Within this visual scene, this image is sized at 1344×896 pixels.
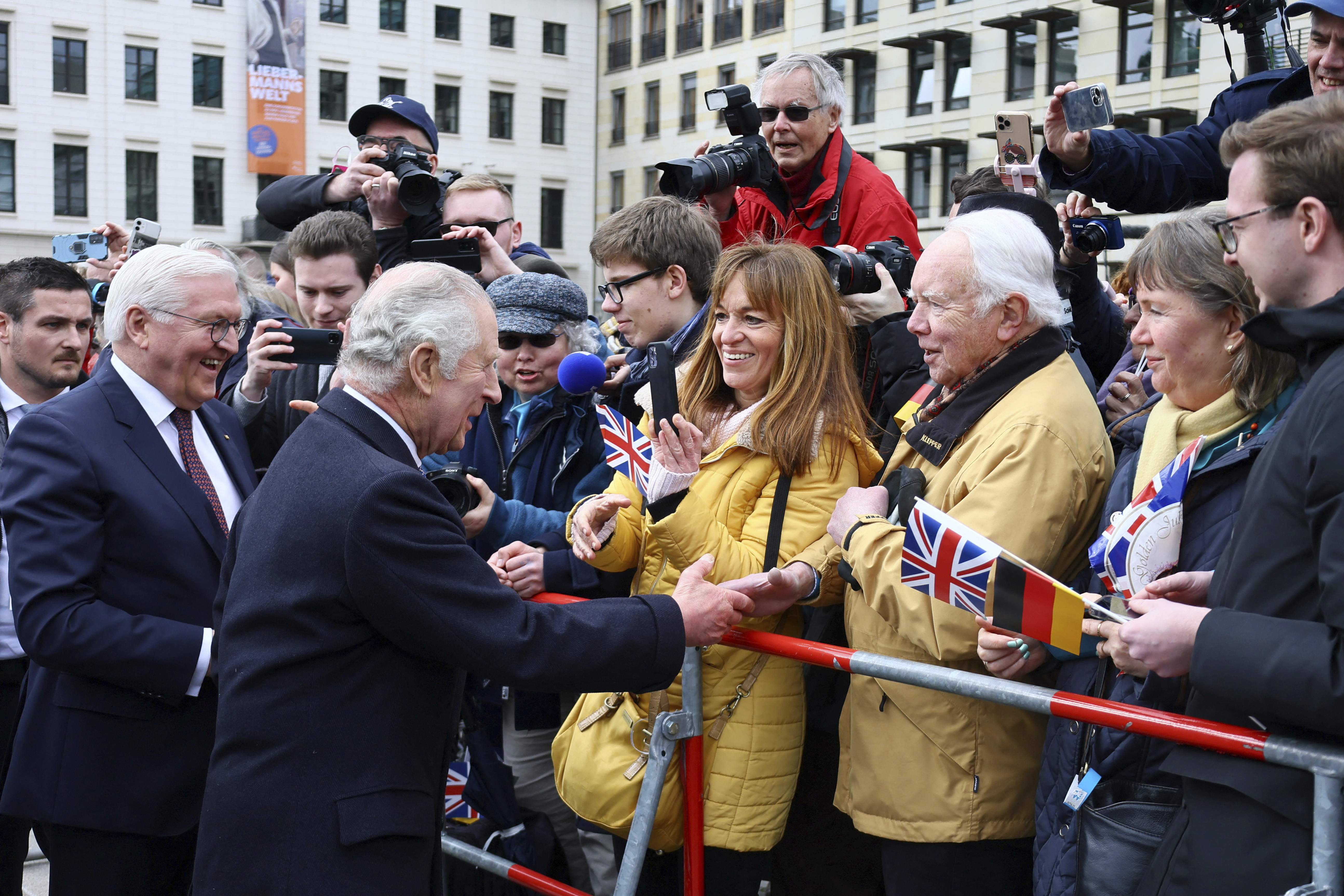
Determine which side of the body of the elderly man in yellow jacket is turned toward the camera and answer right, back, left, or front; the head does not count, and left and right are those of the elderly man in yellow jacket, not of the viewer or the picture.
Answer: left

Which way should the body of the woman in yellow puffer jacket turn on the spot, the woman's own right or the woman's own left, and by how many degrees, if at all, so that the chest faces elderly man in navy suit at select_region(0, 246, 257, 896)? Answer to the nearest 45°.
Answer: approximately 45° to the woman's own right

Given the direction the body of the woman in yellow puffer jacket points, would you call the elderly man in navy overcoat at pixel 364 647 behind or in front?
in front

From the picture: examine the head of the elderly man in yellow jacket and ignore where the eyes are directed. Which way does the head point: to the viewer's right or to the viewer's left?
to the viewer's left

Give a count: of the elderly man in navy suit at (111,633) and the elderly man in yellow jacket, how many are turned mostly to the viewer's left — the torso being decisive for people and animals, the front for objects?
1

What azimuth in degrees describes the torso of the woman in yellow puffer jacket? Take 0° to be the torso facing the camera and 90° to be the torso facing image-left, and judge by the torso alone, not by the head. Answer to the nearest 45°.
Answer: approximately 45°

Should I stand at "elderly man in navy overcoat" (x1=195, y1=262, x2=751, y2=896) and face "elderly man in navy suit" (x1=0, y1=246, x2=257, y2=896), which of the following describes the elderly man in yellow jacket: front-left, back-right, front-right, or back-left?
back-right

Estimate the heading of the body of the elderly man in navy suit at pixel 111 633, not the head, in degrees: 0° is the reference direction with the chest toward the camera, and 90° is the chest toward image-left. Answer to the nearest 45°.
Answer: approximately 315°

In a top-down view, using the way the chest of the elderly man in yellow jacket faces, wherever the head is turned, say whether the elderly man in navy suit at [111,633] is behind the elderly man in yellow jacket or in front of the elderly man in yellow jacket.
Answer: in front
